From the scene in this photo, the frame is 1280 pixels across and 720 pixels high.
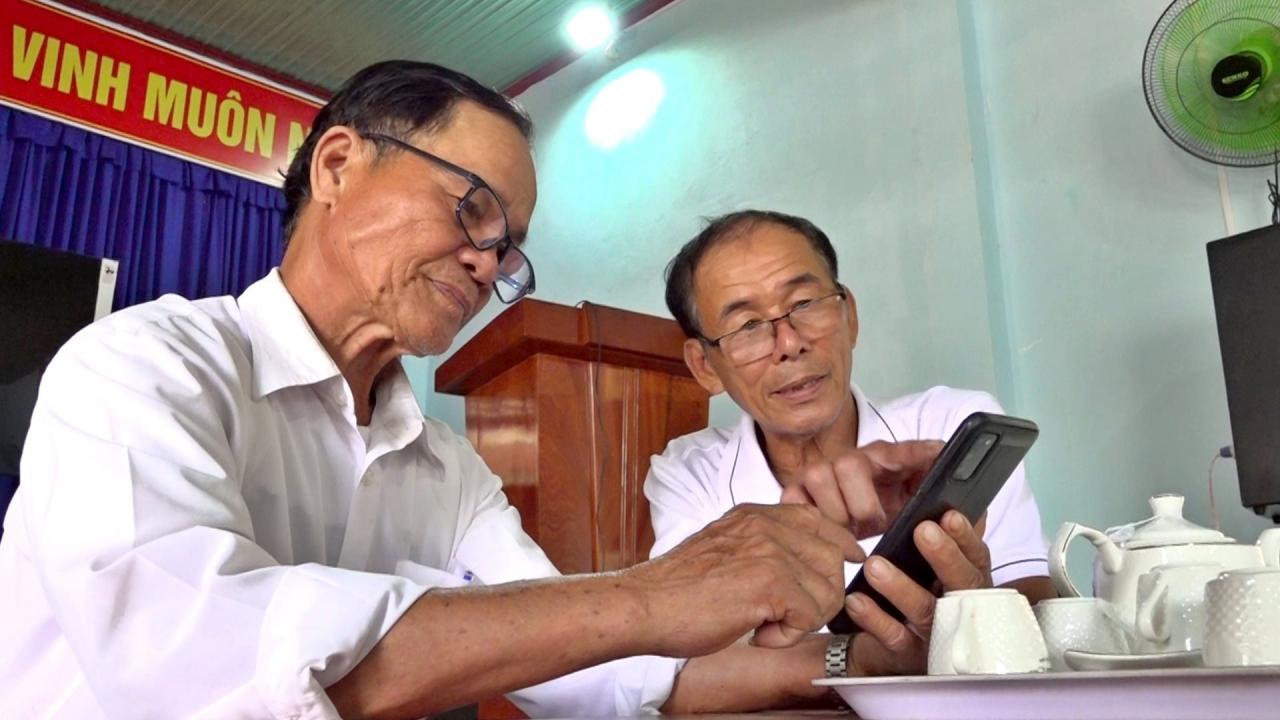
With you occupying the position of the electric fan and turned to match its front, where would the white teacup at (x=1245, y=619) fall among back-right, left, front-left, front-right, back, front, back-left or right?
front

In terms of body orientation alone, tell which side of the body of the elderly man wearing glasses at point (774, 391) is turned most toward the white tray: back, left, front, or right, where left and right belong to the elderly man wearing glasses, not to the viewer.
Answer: front

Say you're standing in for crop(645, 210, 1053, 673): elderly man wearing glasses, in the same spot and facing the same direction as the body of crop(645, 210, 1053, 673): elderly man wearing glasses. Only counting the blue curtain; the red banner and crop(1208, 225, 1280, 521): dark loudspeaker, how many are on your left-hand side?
1

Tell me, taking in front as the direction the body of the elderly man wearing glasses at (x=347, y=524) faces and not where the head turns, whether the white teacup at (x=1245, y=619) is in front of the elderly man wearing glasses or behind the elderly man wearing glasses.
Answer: in front

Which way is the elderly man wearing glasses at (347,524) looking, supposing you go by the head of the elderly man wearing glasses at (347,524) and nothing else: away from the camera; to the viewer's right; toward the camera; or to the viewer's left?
to the viewer's right

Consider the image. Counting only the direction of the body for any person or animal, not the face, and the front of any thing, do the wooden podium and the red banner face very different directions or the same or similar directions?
same or similar directions

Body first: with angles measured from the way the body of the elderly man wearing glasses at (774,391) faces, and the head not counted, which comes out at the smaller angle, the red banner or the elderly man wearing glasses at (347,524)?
the elderly man wearing glasses

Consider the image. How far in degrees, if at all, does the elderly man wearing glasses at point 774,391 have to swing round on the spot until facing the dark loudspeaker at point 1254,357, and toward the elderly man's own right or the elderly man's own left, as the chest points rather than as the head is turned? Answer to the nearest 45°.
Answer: approximately 90° to the elderly man's own left

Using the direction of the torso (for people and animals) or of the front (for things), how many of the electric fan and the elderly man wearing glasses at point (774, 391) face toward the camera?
2

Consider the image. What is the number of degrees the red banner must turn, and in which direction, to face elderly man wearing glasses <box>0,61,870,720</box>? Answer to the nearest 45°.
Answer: approximately 45° to its right

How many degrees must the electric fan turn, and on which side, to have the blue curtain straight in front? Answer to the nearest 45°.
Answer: approximately 90° to its right

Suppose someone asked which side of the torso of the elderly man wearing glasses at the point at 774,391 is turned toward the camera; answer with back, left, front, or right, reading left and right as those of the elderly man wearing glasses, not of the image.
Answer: front

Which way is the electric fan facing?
toward the camera

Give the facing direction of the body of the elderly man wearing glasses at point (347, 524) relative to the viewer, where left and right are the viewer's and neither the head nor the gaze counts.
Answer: facing the viewer and to the right of the viewer
